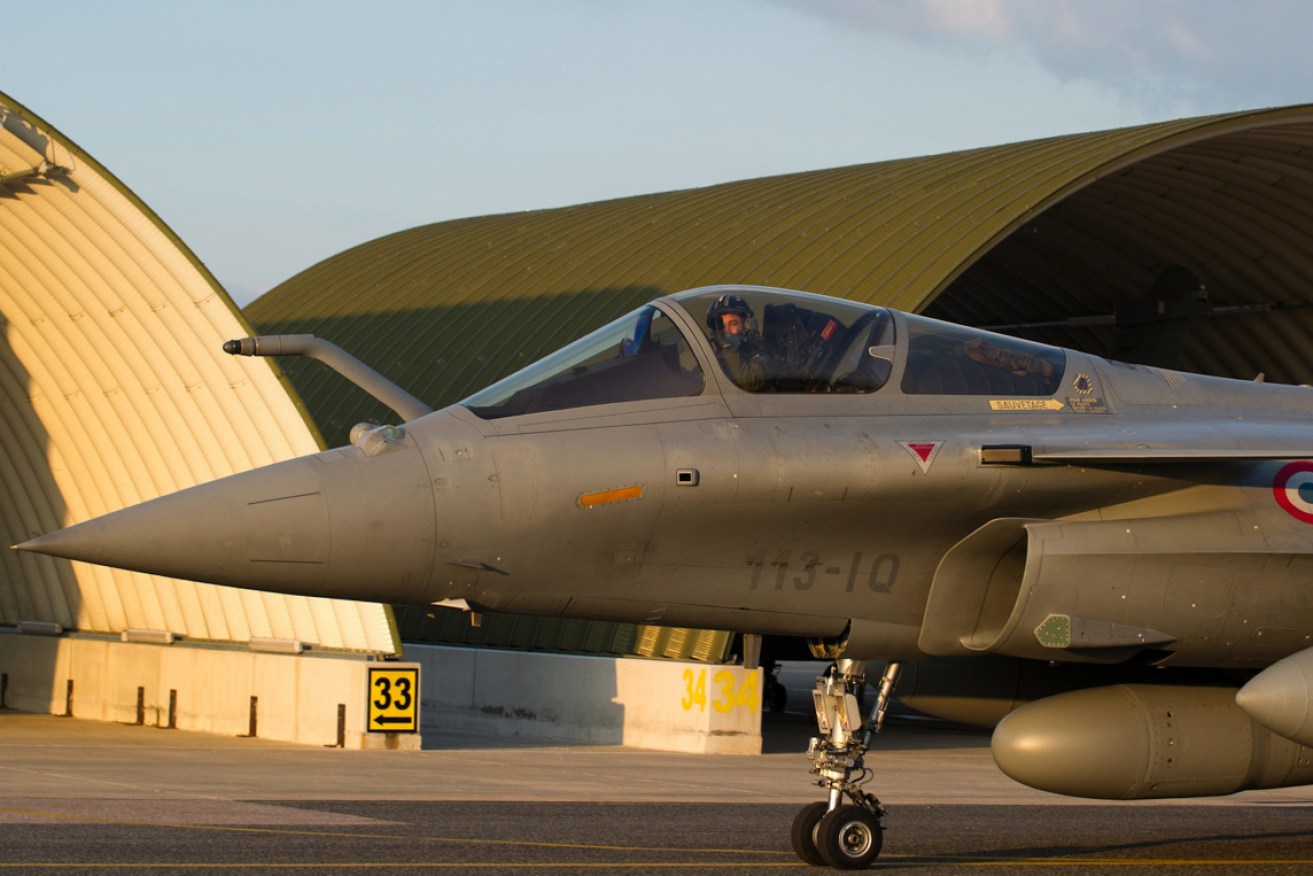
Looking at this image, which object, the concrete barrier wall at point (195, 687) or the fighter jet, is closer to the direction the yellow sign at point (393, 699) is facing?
the fighter jet

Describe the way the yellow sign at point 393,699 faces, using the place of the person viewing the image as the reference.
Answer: facing the viewer

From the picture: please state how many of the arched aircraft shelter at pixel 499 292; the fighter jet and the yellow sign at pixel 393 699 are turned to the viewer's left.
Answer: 1

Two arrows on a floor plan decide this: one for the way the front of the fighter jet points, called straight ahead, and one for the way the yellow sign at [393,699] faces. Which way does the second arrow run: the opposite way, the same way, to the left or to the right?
to the left

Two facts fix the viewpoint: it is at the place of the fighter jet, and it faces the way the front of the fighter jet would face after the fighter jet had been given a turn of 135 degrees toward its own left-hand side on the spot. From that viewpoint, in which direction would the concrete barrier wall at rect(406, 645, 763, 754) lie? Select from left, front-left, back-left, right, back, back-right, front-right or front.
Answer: back-left

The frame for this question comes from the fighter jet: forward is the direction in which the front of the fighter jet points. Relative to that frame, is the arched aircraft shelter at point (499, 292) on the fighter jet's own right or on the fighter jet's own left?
on the fighter jet's own right

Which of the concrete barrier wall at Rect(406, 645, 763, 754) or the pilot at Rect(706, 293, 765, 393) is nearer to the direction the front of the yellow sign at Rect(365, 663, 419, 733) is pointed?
the pilot

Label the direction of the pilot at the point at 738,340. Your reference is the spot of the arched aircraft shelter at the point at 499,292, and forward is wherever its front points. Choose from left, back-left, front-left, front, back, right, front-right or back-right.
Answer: front-right

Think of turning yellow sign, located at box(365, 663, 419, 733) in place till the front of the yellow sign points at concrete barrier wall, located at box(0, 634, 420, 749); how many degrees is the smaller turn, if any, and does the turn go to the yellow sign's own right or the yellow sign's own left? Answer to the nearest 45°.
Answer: approximately 135° to the yellow sign's own right

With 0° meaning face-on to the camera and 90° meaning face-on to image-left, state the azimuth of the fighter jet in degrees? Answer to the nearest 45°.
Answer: approximately 90°

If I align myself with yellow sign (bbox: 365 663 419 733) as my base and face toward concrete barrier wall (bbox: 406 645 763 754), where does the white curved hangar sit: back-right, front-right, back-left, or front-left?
back-left

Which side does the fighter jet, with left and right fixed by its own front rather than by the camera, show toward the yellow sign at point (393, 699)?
right

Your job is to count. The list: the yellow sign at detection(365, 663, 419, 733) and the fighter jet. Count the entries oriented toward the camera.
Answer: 1
